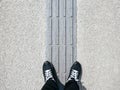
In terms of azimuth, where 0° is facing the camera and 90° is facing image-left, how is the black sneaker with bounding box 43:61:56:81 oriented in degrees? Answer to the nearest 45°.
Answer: approximately 180°

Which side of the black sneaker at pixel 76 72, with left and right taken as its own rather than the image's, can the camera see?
back
